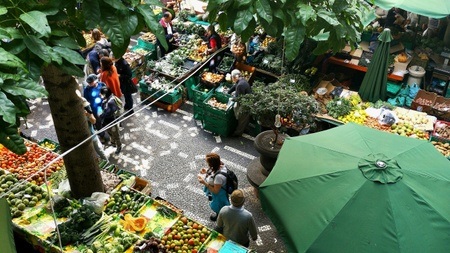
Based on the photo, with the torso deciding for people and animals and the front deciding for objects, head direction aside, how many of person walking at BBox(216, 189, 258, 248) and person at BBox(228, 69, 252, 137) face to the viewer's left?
1

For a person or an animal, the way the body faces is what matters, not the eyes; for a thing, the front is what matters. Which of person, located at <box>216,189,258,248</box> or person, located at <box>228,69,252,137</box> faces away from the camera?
person, located at <box>216,189,258,248</box>

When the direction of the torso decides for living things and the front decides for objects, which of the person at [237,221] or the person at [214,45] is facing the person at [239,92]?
the person at [237,221]

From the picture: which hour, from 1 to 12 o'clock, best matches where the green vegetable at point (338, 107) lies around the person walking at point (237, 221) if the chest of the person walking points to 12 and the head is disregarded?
The green vegetable is roughly at 1 o'clock from the person walking.

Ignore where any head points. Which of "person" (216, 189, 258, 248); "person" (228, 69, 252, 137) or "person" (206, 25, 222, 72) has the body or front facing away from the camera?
"person" (216, 189, 258, 248)

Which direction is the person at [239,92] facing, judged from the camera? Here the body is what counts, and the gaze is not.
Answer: to the viewer's left

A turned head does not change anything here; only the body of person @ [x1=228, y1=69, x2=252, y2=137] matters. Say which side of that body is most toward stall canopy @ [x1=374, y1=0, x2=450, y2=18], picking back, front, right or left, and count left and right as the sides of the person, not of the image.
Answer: back

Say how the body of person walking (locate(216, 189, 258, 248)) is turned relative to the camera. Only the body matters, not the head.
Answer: away from the camera
